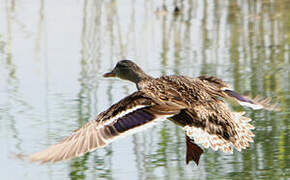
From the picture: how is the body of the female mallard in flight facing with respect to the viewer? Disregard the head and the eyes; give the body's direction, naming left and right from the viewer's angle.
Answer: facing away from the viewer and to the left of the viewer
